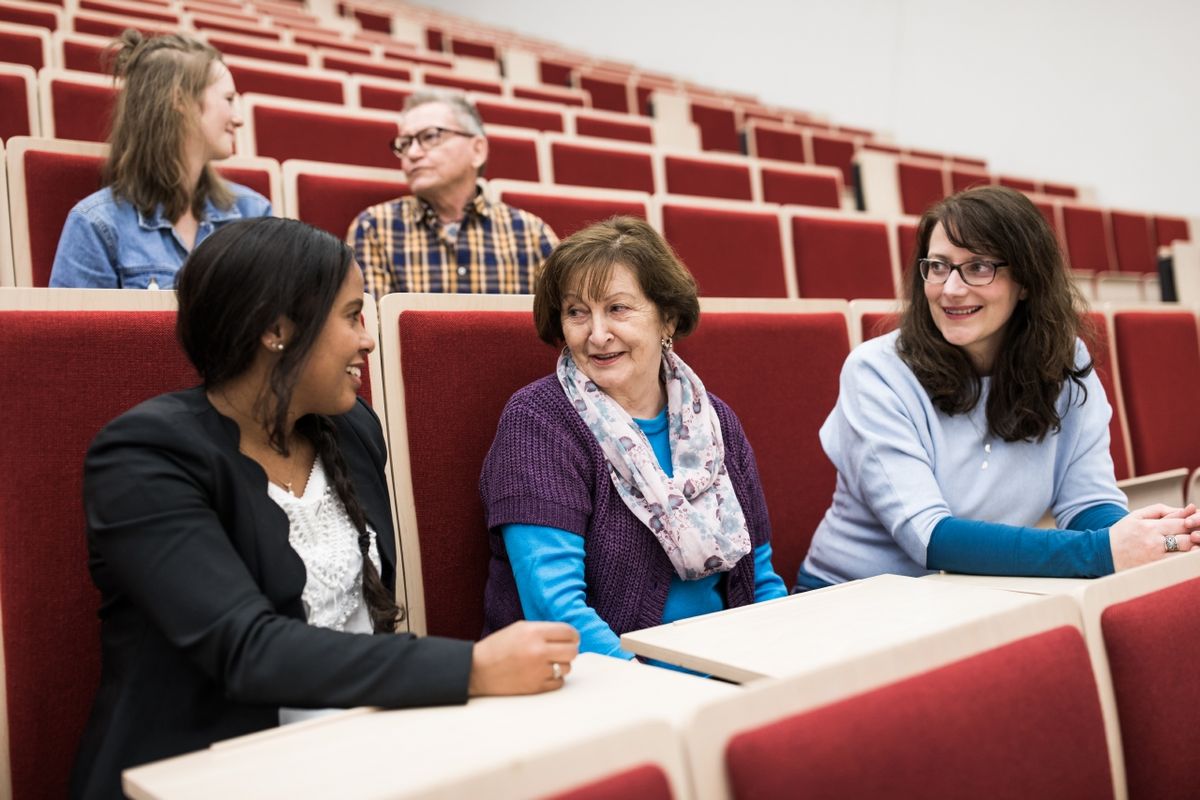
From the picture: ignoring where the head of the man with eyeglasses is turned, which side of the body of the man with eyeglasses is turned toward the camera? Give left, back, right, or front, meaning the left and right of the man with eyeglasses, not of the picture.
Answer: front

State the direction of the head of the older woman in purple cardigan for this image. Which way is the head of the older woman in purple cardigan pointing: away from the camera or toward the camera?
toward the camera

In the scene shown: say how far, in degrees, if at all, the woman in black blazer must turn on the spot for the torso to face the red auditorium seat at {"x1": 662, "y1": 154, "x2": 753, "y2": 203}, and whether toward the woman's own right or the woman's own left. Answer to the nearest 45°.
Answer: approximately 90° to the woman's own left

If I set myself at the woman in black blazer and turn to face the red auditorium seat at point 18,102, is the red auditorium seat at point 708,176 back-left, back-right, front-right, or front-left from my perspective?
front-right

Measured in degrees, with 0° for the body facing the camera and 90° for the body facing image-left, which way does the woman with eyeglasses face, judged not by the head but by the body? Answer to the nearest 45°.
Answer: approximately 315°

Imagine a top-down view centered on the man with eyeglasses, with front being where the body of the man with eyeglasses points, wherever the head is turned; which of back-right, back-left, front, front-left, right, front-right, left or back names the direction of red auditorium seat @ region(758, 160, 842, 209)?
back-left

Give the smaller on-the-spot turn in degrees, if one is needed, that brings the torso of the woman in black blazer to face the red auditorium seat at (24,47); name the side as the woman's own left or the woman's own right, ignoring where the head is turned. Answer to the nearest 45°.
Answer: approximately 135° to the woman's own left

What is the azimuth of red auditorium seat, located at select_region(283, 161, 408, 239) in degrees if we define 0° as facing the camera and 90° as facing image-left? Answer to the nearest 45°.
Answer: approximately 315°

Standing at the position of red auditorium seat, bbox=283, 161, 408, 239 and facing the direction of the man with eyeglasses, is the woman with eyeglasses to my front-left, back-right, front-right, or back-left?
front-right

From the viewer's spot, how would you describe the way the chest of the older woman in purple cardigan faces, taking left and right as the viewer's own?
facing the viewer and to the right of the viewer

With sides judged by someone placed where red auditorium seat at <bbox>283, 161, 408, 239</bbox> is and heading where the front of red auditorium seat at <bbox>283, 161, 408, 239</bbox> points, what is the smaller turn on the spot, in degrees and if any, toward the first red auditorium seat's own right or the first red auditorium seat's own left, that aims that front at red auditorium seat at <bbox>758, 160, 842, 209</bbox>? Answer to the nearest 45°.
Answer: approximately 90° to the first red auditorium seat's own left

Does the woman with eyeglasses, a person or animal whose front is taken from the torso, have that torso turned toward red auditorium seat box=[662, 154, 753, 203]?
no

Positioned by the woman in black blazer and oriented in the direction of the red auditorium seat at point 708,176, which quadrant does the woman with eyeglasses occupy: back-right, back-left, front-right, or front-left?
front-right

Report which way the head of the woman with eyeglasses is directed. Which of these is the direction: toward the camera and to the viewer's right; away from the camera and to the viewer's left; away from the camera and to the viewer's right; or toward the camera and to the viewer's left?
toward the camera and to the viewer's left
